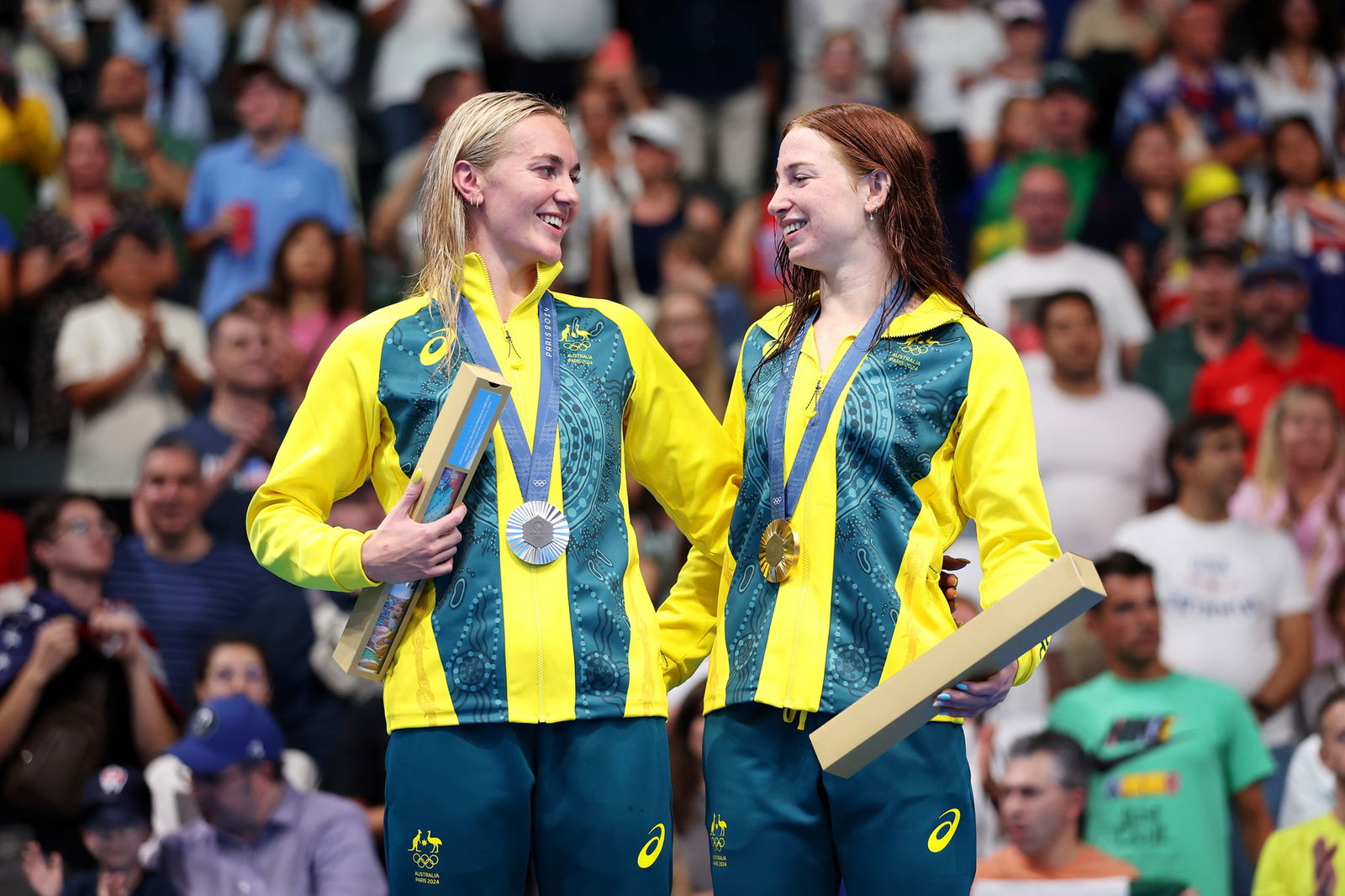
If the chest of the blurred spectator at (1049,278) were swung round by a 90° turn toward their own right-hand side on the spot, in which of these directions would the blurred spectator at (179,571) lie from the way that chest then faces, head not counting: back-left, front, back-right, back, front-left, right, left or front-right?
front-left

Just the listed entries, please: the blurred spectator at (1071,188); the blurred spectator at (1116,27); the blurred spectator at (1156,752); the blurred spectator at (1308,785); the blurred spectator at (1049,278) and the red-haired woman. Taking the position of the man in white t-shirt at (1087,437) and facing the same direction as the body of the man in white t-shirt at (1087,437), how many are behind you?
3

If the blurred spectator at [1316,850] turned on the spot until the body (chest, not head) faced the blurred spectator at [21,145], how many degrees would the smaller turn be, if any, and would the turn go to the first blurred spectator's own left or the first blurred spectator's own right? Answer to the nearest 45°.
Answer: approximately 90° to the first blurred spectator's own right

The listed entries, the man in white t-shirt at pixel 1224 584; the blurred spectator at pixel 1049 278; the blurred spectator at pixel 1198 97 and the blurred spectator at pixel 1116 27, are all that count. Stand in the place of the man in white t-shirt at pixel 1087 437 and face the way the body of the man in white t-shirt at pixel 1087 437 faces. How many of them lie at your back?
3

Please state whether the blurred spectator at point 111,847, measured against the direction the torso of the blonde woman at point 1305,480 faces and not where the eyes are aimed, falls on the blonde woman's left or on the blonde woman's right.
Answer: on the blonde woman's right

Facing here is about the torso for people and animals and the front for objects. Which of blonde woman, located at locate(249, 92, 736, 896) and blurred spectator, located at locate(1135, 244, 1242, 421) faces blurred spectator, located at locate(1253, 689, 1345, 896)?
blurred spectator, located at locate(1135, 244, 1242, 421)

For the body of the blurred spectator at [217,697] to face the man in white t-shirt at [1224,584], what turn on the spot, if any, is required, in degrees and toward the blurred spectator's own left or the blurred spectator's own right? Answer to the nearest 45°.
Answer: approximately 90° to the blurred spectator's own left

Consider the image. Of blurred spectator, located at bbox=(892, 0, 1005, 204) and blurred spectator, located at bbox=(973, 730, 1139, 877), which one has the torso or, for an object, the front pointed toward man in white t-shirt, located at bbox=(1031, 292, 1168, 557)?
blurred spectator, located at bbox=(892, 0, 1005, 204)

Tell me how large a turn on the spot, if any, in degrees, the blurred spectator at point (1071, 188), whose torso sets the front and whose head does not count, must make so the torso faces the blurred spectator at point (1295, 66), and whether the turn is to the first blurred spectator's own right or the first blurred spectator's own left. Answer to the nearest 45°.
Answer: approximately 135° to the first blurred spectator's own left

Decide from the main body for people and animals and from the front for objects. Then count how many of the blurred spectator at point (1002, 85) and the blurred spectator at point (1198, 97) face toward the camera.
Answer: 2

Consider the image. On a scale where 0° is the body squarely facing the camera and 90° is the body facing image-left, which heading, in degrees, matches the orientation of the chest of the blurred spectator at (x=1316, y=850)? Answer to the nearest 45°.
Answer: approximately 0°

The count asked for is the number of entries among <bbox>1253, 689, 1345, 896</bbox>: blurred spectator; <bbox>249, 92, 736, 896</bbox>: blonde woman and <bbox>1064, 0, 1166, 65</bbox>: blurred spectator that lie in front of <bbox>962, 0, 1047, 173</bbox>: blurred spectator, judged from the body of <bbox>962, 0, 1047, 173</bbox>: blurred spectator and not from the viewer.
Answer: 2

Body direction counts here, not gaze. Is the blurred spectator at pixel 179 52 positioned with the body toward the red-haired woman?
yes

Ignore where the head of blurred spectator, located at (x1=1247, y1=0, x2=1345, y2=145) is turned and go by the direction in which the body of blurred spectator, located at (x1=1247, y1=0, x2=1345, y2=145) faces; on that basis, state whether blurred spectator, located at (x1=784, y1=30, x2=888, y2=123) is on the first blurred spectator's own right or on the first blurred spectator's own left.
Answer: on the first blurred spectator's own right
